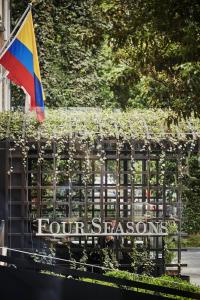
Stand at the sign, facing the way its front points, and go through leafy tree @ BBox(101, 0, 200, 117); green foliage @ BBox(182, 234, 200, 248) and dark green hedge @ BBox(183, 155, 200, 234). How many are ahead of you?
0

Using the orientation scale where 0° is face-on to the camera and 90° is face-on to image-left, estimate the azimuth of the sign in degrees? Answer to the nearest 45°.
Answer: approximately 0°
